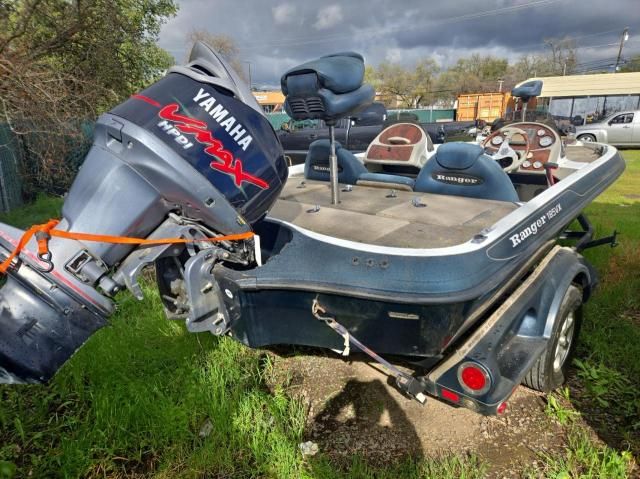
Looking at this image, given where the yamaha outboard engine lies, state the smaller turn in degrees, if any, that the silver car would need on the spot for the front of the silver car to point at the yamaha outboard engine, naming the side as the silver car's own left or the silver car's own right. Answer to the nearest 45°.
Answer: approximately 90° to the silver car's own left

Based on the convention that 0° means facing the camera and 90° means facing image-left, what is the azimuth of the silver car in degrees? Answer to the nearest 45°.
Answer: approximately 90°

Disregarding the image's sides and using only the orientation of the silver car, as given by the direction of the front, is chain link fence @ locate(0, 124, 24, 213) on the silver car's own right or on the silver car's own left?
on the silver car's own left

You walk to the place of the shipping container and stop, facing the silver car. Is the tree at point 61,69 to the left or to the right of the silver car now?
right

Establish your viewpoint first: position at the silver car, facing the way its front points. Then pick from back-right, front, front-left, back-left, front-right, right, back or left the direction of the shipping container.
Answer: front-right

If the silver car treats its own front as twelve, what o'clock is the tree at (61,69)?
The tree is roughly at 10 o'clock from the silver car.
